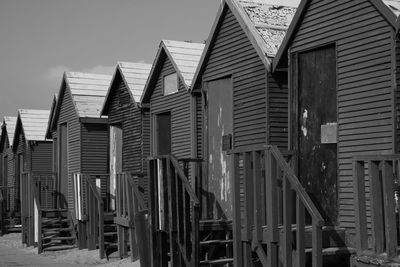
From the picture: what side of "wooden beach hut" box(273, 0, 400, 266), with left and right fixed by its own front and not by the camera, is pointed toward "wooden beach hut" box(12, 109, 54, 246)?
right

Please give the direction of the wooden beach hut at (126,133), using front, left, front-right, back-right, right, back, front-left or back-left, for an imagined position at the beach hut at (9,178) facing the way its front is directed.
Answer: front-left

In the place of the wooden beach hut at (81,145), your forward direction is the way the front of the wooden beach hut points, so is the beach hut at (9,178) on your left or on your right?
on your right

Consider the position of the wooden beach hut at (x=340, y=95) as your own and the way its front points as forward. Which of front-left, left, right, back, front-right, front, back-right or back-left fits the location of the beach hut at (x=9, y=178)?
right

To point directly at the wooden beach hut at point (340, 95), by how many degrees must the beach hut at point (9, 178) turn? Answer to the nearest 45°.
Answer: approximately 45° to its left

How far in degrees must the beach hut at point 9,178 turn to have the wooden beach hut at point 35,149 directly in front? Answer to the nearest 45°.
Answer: approximately 45° to its left

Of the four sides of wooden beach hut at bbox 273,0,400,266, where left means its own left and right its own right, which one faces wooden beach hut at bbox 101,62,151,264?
right

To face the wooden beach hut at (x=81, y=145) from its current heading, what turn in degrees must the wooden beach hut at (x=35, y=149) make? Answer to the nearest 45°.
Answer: approximately 45° to its left
